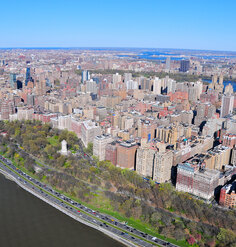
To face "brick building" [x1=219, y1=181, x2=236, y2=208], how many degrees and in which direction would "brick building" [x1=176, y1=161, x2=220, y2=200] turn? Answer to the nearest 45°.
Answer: approximately 90° to its left

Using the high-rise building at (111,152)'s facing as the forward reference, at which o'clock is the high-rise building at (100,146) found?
the high-rise building at (100,146) is roughly at 3 o'clock from the high-rise building at (111,152).

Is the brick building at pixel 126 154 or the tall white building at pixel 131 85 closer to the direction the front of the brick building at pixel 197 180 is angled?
the brick building

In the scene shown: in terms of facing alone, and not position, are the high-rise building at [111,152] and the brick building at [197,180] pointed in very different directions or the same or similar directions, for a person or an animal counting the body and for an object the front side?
same or similar directions

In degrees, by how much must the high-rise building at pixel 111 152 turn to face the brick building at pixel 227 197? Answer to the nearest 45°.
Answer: approximately 90° to its left

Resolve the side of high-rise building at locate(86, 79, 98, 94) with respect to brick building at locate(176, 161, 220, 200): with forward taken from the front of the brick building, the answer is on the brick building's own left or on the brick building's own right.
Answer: on the brick building's own right

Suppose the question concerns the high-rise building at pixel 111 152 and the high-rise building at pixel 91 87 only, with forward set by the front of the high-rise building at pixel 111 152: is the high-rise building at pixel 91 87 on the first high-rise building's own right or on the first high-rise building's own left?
on the first high-rise building's own right

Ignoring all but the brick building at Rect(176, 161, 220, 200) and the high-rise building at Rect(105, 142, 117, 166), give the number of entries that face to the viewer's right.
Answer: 0

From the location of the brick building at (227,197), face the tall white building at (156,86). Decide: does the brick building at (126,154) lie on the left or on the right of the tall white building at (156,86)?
left

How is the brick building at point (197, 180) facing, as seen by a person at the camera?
facing the viewer and to the left of the viewer

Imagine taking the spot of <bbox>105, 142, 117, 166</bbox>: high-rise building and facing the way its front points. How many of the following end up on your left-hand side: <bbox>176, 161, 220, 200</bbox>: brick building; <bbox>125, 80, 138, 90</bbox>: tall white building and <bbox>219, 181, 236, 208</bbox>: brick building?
2

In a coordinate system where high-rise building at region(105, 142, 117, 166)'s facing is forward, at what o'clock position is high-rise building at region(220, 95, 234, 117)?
high-rise building at region(220, 95, 234, 117) is roughly at 6 o'clock from high-rise building at region(105, 142, 117, 166).
